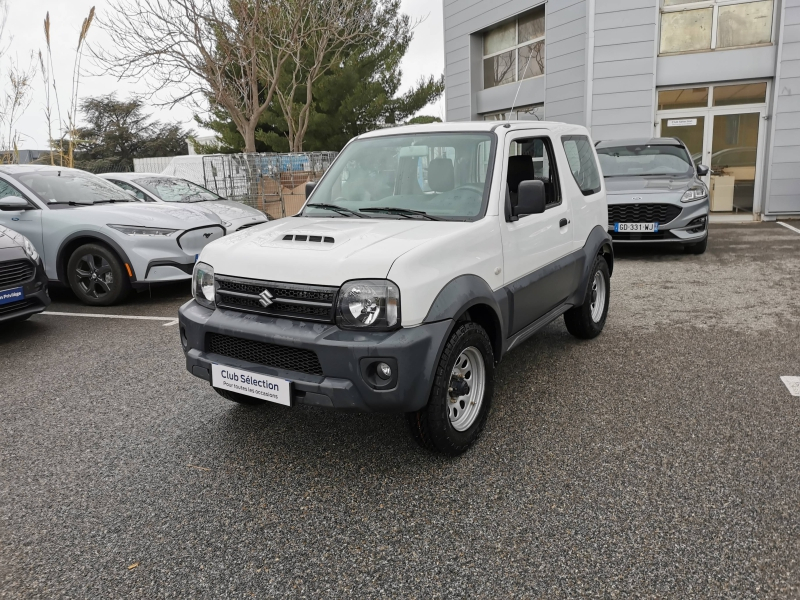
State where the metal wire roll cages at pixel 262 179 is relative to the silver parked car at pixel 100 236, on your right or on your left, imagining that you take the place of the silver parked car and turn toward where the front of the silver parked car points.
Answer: on your left

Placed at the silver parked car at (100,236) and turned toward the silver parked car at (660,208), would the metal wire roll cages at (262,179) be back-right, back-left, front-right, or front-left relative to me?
front-left

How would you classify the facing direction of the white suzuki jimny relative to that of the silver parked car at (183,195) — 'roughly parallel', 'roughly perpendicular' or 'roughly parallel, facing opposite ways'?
roughly perpendicular

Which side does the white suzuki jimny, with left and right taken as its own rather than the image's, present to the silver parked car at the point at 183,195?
right

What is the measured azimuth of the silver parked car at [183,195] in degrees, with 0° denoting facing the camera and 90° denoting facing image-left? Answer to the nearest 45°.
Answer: approximately 315°

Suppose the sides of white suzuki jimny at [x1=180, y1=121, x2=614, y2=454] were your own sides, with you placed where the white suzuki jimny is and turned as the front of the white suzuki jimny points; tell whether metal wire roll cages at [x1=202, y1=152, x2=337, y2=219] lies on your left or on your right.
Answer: on your right

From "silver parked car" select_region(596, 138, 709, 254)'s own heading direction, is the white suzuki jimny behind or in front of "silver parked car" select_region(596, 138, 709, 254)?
in front

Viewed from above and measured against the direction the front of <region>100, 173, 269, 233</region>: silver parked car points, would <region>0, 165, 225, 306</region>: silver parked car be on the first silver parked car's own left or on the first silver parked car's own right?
on the first silver parked car's own right

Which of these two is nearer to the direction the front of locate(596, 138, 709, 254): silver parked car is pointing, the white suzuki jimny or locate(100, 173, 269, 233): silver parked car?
the white suzuki jimny

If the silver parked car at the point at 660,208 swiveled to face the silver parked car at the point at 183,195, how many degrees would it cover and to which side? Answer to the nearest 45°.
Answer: approximately 90° to its right

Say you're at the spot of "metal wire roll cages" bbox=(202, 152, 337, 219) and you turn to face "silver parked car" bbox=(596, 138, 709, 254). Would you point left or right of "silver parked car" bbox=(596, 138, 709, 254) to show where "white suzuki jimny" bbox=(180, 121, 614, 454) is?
right

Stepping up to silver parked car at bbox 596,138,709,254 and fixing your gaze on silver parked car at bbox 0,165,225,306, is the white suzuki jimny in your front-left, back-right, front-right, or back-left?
front-left

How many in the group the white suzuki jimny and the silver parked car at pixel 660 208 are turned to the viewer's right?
0

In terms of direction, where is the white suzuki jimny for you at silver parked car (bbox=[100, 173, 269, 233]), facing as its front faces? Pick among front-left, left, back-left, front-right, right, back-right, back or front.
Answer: front-right

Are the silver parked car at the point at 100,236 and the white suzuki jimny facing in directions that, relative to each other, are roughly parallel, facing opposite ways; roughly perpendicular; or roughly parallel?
roughly perpendicular

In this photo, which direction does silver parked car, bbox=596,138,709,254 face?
toward the camera

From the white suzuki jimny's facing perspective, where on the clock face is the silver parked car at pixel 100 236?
The silver parked car is roughly at 3 o'clock from the white suzuki jimny.

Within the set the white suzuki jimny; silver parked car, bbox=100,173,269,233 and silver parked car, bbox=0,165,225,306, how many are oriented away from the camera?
0

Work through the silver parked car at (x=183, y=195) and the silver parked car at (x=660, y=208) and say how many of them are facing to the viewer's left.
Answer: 0

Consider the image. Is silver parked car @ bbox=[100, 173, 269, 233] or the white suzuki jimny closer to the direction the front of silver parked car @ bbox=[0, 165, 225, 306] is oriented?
the white suzuki jimny
